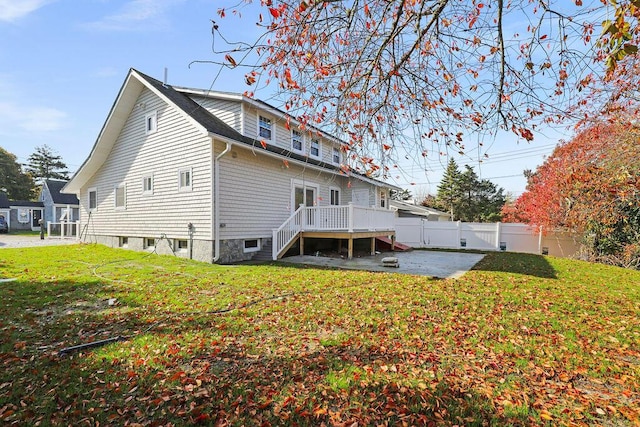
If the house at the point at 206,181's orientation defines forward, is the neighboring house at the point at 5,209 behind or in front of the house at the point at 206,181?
in front

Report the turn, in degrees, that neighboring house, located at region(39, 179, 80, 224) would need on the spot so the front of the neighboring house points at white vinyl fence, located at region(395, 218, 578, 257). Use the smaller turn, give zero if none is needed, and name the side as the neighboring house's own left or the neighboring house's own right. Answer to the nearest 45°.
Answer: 0° — it already faces it

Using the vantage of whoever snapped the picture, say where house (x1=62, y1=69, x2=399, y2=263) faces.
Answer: facing away from the viewer and to the left of the viewer

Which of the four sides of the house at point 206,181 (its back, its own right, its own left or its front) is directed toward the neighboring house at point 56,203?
front

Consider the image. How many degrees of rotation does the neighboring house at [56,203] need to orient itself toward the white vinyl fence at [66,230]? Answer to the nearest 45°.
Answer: approximately 45° to its right

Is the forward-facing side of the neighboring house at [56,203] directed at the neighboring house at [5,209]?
no

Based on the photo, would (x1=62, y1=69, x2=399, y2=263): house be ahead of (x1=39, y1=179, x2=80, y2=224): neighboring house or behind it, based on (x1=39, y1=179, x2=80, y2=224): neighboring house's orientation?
ahead

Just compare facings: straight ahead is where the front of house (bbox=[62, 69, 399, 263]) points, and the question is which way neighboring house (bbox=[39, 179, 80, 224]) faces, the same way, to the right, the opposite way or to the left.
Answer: the opposite way

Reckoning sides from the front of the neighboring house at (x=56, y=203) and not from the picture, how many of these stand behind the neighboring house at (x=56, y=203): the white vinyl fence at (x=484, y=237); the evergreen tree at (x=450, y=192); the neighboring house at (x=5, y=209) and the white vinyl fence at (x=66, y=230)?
1

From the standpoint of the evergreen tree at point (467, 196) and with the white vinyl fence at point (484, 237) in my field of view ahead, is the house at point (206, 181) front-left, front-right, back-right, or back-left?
front-right

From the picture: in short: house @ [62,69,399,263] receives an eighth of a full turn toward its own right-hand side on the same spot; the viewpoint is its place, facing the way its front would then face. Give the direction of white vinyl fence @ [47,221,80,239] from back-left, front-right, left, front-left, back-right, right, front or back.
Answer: front-left

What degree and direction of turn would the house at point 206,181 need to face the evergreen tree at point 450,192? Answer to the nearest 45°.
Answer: approximately 90° to its right

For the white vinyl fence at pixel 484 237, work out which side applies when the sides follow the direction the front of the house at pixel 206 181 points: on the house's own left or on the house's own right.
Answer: on the house's own right
